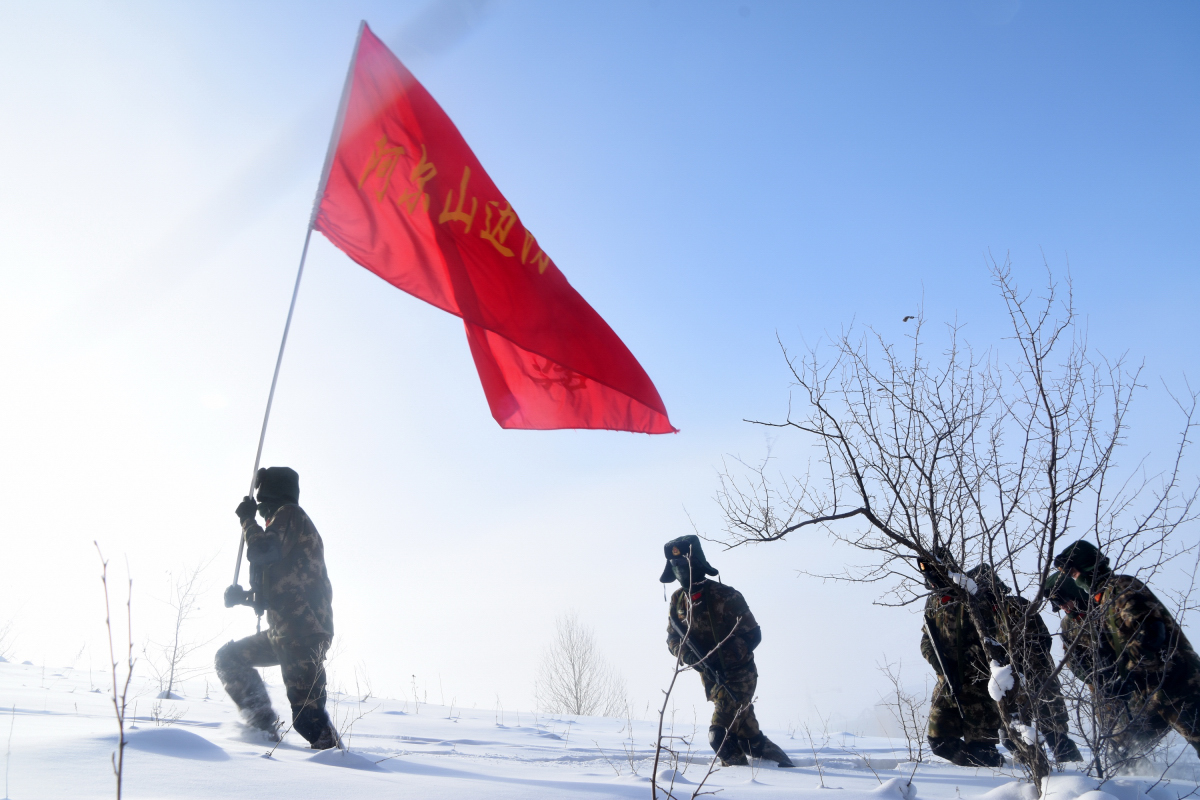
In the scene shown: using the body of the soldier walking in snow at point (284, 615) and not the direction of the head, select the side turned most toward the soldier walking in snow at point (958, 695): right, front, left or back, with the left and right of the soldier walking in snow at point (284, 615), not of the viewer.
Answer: back

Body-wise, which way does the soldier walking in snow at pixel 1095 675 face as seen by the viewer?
to the viewer's left

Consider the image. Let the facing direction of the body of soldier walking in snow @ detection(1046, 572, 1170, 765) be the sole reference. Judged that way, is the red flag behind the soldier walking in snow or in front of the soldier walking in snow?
in front

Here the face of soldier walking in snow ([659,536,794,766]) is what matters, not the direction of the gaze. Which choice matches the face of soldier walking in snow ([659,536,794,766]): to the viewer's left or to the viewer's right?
to the viewer's left

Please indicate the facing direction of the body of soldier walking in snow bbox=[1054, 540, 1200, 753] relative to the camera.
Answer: to the viewer's left

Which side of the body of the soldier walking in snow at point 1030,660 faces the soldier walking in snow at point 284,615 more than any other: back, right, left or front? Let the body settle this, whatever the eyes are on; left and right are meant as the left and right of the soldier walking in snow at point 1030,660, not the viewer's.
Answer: front

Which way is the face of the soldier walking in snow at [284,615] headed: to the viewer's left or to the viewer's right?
to the viewer's left

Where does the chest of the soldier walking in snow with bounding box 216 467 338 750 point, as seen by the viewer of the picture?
to the viewer's left

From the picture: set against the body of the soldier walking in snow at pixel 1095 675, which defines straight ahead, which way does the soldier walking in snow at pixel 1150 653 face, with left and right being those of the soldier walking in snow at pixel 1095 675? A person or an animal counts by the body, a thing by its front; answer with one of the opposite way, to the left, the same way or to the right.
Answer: the same way

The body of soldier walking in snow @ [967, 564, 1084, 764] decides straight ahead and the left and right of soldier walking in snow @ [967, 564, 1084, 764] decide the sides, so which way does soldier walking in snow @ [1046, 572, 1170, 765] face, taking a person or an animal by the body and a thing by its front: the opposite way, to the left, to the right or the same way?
the same way

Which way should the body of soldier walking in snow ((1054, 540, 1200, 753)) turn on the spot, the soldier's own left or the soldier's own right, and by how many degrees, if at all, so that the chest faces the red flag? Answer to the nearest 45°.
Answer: approximately 45° to the soldier's own left

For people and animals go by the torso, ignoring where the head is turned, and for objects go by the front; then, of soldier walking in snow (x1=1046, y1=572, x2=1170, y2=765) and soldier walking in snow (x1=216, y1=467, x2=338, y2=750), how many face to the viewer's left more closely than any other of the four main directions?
2
